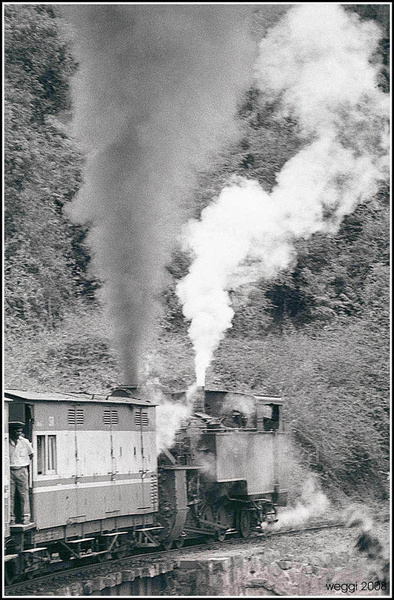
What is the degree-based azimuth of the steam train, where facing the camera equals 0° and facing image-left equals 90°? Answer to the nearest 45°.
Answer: approximately 45°
